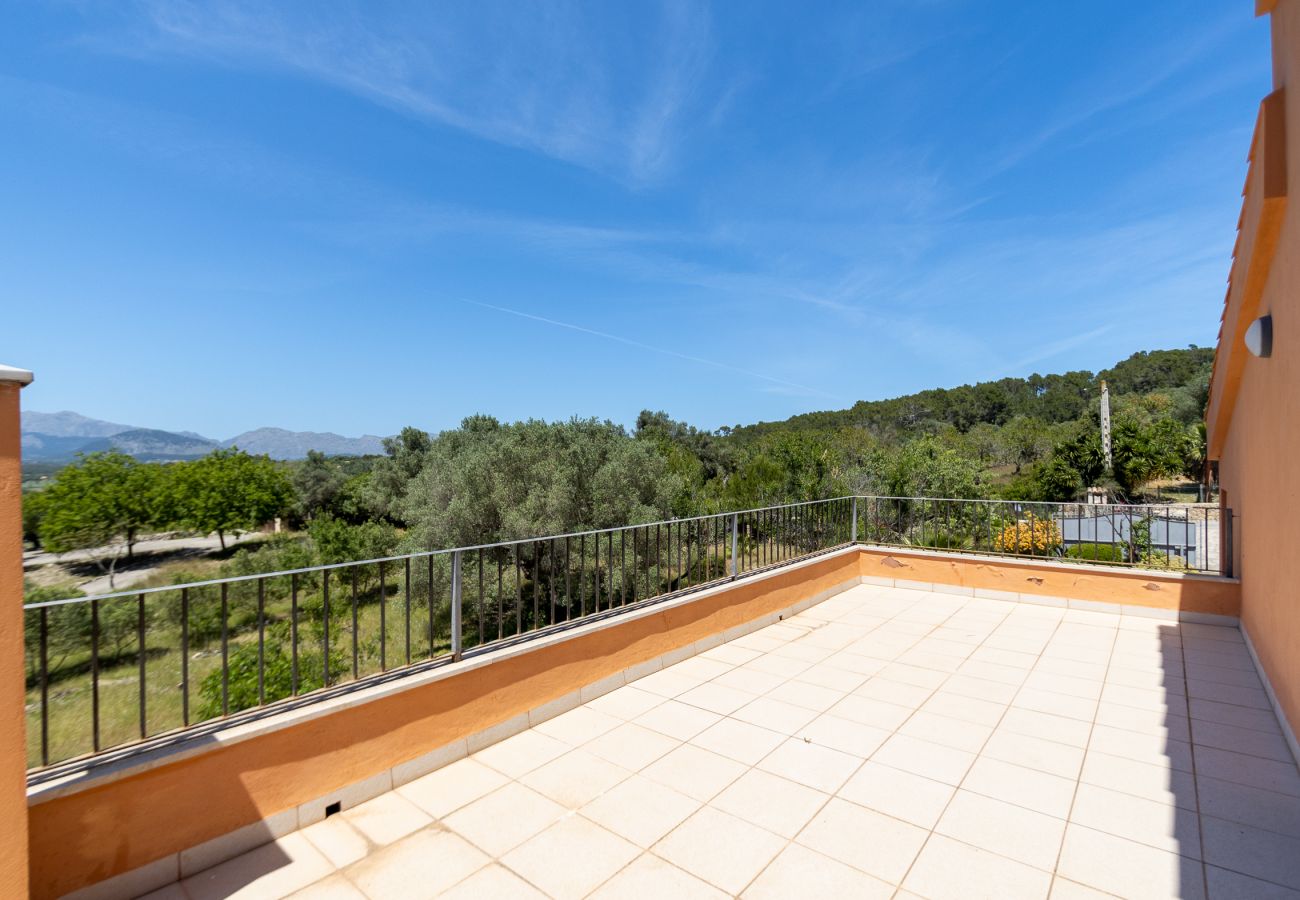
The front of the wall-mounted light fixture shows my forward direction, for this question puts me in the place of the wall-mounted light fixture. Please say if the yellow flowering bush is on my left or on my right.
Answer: on my right

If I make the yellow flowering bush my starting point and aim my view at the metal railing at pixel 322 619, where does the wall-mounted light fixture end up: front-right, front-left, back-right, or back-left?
front-left

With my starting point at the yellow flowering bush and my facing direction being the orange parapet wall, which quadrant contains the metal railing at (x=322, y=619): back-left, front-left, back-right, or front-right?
front-right

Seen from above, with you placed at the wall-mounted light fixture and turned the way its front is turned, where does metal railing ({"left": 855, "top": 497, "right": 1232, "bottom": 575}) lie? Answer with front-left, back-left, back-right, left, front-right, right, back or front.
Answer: front-right

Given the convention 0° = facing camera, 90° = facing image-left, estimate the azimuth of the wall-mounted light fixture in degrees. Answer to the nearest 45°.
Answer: approximately 90°
